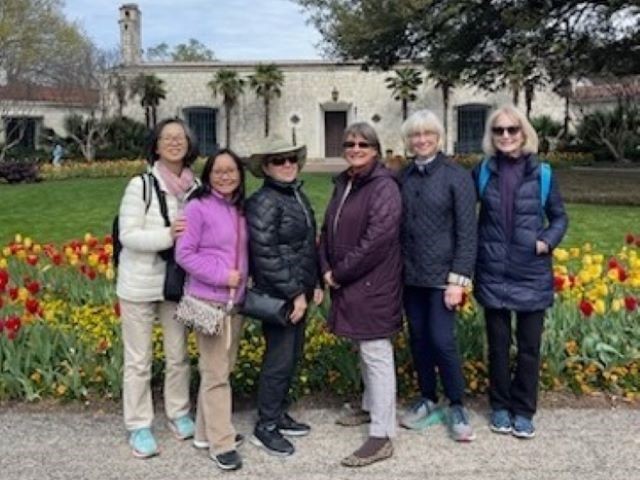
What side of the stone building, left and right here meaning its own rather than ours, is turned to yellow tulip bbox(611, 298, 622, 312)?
front

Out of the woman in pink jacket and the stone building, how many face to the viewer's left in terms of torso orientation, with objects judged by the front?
0

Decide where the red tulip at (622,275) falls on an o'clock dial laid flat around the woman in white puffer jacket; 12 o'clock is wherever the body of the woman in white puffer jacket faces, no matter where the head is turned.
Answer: The red tulip is roughly at 10 o'clock from the woman in white puffer jacket.

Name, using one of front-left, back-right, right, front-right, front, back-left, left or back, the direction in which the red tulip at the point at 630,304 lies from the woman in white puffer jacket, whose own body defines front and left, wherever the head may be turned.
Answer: front-left

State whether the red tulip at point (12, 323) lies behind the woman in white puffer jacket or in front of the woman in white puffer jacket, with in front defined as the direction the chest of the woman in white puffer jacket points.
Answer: behind

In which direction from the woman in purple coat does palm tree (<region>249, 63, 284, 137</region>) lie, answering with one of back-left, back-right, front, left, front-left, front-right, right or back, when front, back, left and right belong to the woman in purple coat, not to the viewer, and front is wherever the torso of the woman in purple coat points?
back-right

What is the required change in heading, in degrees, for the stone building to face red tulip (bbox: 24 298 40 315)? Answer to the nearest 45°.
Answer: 0° — it already faces it

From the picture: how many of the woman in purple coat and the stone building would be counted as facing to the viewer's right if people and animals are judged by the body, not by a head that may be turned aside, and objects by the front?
0

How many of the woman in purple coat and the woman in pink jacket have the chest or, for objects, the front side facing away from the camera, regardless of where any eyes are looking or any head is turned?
0

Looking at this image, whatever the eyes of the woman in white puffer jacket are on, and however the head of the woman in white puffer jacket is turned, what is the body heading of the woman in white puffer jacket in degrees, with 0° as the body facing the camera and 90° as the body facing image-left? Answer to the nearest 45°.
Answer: approximately 315°
